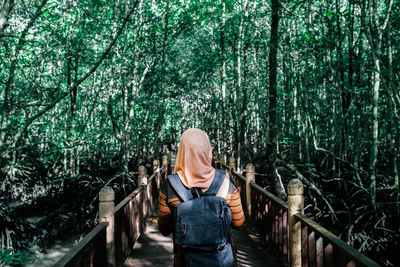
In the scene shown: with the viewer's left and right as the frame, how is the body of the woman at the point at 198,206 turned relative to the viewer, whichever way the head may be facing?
facing away from the viewer

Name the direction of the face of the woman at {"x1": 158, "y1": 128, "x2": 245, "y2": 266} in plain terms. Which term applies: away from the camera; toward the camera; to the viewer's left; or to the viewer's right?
away from the camera
